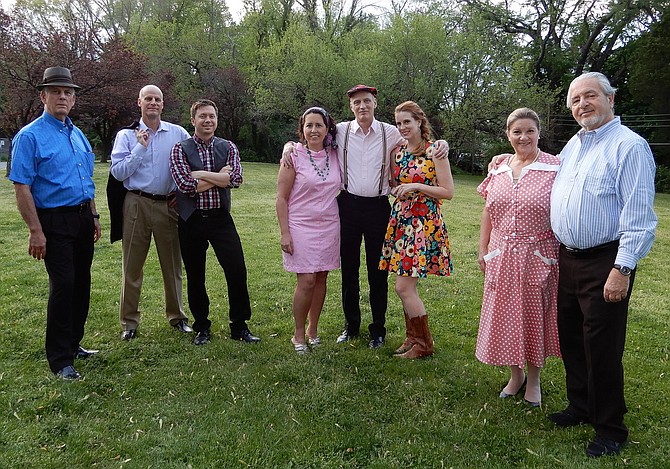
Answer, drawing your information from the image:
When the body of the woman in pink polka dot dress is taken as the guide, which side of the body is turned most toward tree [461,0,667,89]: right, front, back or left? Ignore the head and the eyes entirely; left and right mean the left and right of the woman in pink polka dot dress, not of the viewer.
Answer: back

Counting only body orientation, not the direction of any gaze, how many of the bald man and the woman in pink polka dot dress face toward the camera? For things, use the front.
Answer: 2

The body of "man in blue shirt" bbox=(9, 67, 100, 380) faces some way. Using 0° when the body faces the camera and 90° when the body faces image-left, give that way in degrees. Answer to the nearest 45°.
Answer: approximately 315°

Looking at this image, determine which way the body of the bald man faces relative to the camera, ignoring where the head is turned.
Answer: toward the camera

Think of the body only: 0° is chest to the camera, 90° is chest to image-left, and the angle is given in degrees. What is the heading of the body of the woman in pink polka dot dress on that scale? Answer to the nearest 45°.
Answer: approximately 0°

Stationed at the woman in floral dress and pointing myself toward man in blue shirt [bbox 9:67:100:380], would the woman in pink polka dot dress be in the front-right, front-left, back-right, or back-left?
back-left

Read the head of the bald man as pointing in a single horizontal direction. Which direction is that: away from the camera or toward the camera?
toward the camera

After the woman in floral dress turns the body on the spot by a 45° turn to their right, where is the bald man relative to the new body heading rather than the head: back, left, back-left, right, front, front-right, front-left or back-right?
front

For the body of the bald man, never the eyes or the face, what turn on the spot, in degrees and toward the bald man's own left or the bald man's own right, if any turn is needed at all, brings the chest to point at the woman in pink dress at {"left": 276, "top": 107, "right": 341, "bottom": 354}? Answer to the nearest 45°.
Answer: approximately 45° to the bald man's own left

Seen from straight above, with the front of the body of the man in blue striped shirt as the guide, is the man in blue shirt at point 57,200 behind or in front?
in front

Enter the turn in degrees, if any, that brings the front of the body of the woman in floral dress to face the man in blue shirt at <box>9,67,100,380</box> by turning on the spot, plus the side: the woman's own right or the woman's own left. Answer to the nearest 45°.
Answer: approximately 45° to the woman's own right

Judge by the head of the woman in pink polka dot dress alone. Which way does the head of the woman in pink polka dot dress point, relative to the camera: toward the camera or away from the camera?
toward the camera

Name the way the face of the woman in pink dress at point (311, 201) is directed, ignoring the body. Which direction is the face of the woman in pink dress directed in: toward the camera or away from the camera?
toward the camera

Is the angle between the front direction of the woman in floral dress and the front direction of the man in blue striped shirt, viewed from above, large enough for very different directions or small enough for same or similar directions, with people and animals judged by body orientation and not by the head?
same or similar directions

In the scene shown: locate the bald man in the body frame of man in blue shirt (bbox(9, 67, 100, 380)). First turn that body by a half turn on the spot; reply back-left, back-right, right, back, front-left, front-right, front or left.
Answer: right

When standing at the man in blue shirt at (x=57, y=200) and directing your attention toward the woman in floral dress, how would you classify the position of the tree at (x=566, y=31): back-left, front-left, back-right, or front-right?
front-left
